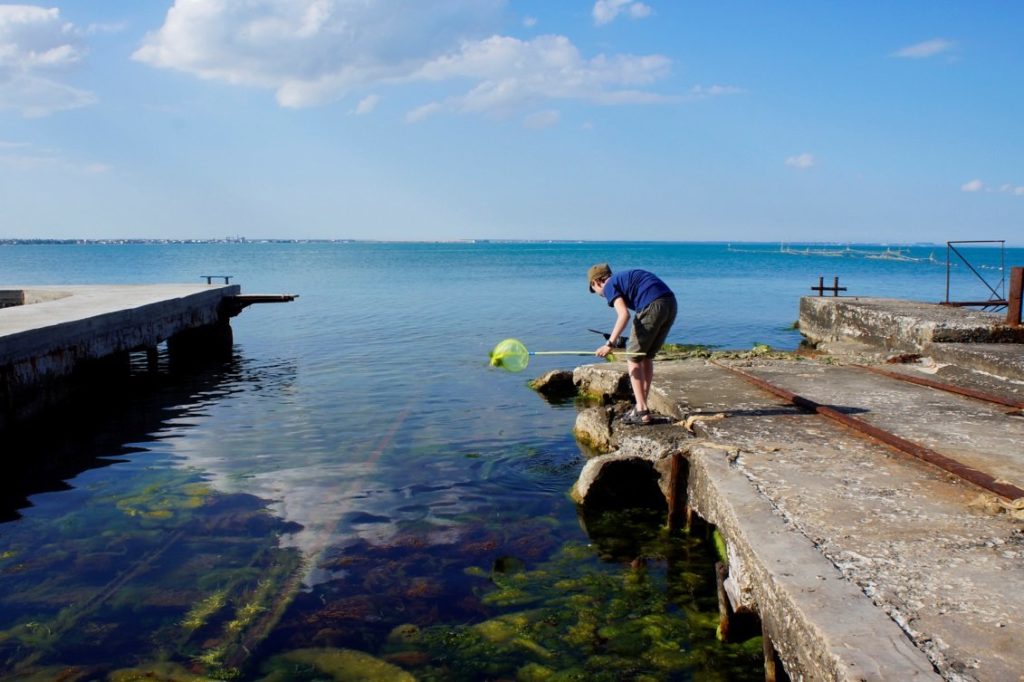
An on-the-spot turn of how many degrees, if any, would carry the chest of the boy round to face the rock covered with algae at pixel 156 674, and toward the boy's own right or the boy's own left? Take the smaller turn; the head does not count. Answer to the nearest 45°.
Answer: approximately 45° to the boy's own left

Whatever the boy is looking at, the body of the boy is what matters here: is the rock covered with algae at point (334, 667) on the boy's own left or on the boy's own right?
on the boy's own left

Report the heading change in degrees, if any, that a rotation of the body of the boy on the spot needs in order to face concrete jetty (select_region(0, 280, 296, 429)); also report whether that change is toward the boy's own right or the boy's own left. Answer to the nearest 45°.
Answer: approximately 45° to the boy's own right

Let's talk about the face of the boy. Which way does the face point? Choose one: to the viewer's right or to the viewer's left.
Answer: to the viewer's left

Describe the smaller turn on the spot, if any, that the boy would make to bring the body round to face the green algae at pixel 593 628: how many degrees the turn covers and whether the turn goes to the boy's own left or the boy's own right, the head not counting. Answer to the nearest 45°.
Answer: approximately 90° to the boy's own left

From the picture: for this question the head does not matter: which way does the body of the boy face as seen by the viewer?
to the viewer's left

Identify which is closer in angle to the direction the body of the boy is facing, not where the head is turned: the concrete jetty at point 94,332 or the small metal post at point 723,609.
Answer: the concrete jetty

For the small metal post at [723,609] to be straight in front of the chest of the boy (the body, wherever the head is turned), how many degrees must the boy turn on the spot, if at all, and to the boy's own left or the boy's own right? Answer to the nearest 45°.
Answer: approximately 90° to the boy's own left
